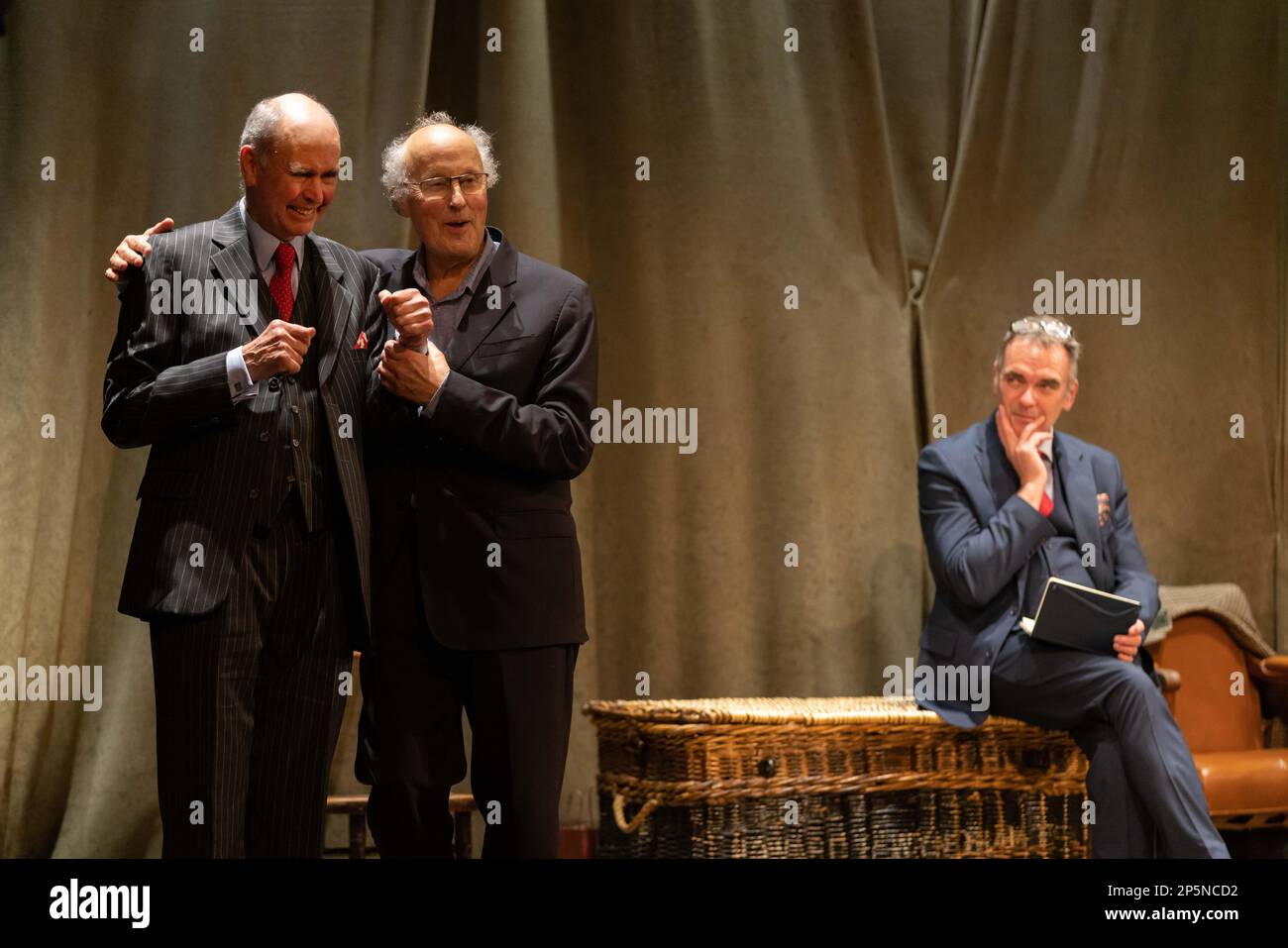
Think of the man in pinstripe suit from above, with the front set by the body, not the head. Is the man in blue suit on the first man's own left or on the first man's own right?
on the first man's own left

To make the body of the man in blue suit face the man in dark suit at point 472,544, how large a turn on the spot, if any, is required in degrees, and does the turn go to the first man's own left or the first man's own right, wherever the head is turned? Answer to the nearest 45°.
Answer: approximately 90° to the first man's own right

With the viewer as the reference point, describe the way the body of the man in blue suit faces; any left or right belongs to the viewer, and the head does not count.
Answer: facing the viewer and to the right of the viewer

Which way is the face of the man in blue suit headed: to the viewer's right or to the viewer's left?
to the viewer's left

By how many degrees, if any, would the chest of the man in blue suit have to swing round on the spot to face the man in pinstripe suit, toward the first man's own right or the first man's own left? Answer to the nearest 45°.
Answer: approximately 90° to the first man's own right
